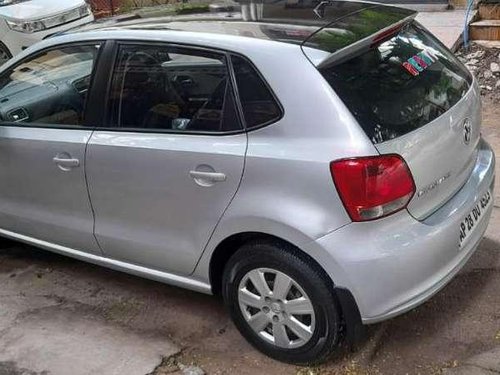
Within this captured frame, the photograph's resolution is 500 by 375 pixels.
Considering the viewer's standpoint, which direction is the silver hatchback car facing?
facing away from the viewer and to the left of the viewer

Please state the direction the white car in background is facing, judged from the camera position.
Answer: facing the viewer and to the right of the viewer

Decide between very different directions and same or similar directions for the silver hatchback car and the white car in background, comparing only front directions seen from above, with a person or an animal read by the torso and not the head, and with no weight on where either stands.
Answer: very different directions

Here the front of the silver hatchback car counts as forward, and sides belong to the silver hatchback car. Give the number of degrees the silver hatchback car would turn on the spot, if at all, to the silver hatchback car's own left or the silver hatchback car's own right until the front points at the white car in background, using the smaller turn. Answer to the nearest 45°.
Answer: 0° — it already faces it

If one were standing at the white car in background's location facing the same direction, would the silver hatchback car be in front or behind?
in front
